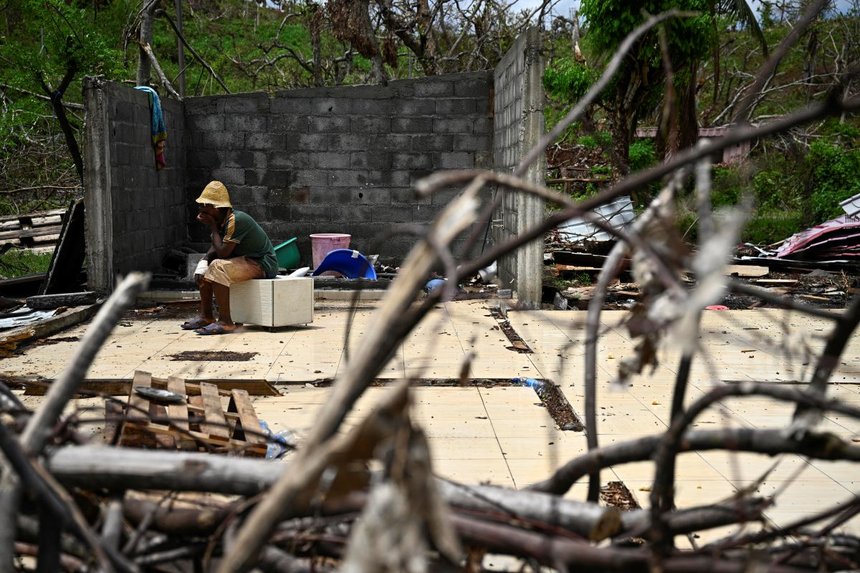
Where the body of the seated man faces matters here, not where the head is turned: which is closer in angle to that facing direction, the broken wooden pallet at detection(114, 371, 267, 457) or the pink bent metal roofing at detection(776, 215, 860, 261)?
the broken wooden pallet

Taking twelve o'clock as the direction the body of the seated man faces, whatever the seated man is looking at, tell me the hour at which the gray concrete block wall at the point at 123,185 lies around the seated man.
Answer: The gray concrete block wall is roughly at 2 o'clock from the seated man.

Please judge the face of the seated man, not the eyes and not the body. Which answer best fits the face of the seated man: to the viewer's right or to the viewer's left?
to the viewer's left

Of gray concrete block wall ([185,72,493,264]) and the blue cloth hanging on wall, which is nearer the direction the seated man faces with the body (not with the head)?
the blue cloth hanging on wall

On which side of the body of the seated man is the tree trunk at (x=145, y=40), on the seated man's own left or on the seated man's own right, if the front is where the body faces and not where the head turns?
on the seated man's own right

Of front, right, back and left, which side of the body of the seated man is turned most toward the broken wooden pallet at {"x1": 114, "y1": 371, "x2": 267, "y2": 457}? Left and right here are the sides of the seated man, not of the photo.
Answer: left

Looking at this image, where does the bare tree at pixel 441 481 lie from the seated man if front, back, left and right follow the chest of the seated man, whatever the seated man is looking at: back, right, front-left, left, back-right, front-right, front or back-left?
left

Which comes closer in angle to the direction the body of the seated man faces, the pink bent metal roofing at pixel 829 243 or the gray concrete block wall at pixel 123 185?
the gray concrete block wall

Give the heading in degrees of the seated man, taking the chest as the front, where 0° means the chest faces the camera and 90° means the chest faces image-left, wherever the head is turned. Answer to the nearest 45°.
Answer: approximately 90°

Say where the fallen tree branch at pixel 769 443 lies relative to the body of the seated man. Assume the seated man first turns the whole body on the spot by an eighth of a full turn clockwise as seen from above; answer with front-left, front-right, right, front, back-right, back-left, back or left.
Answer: back-left

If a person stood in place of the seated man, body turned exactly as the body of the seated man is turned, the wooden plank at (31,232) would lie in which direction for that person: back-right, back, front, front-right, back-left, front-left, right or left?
front-right

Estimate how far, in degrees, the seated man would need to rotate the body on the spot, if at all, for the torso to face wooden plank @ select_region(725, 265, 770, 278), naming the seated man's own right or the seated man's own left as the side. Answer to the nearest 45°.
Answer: approximately 180°

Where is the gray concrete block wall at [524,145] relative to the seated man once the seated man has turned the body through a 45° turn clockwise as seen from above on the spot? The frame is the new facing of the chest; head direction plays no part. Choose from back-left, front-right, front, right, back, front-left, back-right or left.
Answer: back-right

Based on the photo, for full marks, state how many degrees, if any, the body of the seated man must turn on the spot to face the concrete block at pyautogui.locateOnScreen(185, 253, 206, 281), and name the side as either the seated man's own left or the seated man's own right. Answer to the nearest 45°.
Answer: approximately 90° to the seated man's own right
